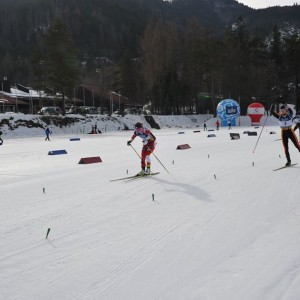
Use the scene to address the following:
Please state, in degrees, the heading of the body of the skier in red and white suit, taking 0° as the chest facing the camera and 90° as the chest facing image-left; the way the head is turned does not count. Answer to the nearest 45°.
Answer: approximately 45°

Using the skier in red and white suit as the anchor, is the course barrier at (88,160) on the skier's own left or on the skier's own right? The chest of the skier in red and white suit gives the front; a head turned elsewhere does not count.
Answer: on the skier's own right
